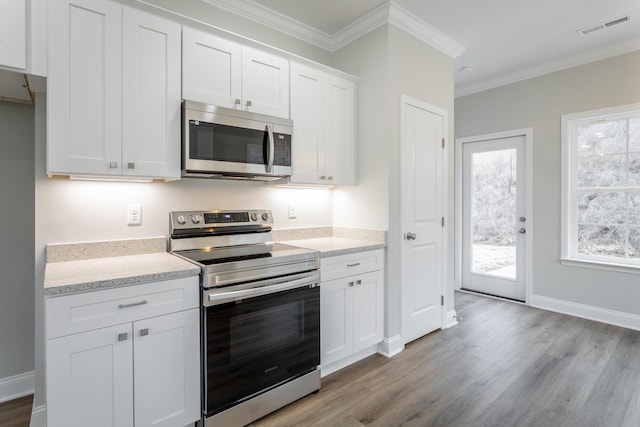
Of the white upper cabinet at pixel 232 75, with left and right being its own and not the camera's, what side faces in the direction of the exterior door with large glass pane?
left

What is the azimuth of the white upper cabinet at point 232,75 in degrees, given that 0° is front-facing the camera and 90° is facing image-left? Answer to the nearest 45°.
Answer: approximately 315°

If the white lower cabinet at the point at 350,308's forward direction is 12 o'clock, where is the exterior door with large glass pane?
The exterior door with large glass pane is roughly at 9 o'clock from the white lower cabinet.

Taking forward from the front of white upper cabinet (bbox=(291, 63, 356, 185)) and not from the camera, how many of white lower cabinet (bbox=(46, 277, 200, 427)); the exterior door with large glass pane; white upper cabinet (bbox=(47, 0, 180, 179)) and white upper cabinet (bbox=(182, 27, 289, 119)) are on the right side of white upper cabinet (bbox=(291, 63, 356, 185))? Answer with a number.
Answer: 3

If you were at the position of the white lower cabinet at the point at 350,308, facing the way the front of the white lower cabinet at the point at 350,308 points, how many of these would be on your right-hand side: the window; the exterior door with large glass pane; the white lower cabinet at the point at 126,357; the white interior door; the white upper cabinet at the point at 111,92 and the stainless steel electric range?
3

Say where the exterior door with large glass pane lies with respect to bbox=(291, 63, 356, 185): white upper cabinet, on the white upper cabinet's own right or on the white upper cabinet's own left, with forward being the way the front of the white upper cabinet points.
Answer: on the white upper cabinet's own left

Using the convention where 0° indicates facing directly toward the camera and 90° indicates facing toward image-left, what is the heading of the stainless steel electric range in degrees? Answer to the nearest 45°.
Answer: approximately 315°

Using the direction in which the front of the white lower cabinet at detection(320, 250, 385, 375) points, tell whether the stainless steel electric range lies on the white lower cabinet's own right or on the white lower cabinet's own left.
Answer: on the white lower cabinet's own right
